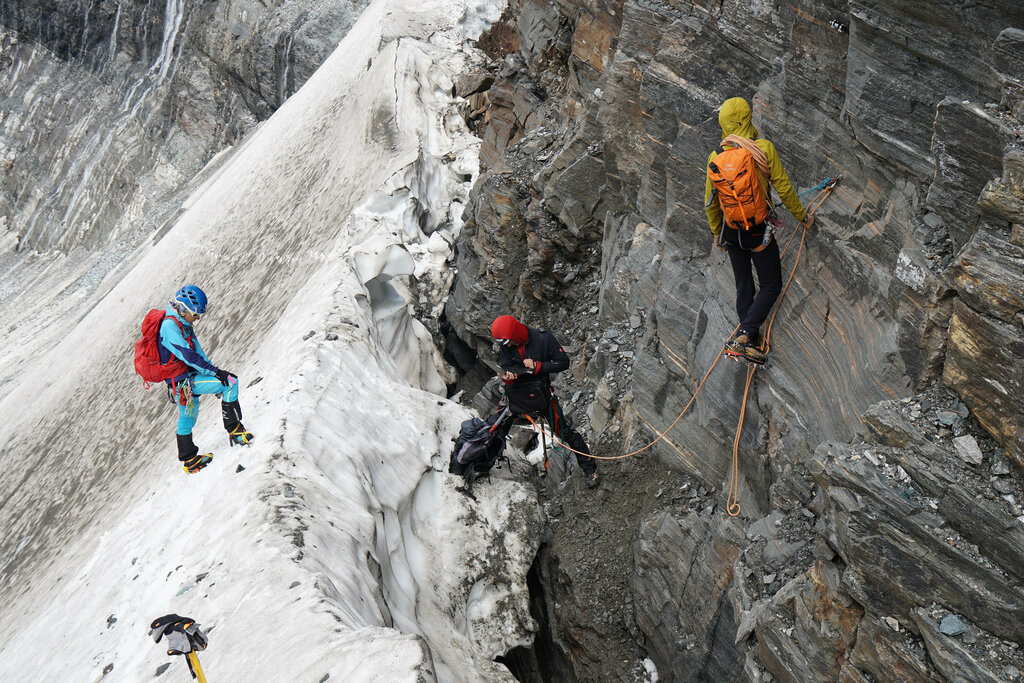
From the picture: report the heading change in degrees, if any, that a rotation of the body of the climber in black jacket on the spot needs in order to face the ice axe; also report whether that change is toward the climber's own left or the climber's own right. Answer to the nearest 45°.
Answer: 0° — they already face it

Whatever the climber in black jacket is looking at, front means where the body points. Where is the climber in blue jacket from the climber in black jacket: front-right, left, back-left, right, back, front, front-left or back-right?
front-right

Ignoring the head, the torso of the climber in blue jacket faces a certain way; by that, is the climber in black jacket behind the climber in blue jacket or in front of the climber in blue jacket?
in front

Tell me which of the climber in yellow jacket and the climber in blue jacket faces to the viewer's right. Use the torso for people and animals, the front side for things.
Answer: the climber in blue jacket

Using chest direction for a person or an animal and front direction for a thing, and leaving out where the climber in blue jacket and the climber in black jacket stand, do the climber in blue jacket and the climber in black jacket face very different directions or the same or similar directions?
very different directions

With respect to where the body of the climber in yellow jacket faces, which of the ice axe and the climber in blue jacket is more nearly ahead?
the climber in blue jacket

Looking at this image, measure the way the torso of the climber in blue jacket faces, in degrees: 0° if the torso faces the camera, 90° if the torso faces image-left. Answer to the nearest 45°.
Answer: approximately 270°

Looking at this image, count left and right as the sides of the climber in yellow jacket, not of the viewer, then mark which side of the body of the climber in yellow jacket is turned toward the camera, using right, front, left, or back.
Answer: back

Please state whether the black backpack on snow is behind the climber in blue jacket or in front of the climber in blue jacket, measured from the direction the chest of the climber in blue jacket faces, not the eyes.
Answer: in front

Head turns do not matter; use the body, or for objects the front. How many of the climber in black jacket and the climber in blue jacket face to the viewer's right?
1

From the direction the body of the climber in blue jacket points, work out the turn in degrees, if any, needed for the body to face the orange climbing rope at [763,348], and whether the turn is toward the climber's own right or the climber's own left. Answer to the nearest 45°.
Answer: approximately 45° to the climber's own right
